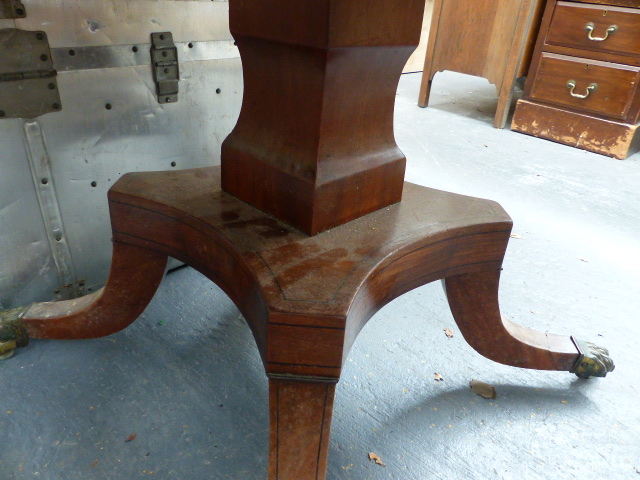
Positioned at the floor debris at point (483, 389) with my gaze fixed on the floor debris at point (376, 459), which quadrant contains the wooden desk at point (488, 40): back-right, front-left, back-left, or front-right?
back-right
